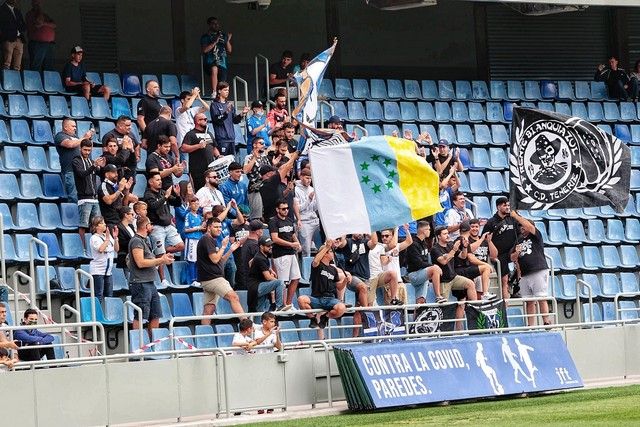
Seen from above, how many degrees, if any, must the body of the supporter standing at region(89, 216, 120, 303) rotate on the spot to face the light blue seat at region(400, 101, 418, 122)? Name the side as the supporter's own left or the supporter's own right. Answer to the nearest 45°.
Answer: approximately 90° to the supporter's own left

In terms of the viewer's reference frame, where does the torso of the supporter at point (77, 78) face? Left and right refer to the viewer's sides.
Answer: facing the viewer and to the right of the viewer

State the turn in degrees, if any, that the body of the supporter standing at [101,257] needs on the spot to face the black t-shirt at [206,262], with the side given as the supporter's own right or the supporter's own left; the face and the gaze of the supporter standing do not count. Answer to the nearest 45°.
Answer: approximately 45° to the supporter's own left

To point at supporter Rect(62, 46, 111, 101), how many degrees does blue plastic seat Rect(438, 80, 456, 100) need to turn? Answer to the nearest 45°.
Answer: approximately 90° to its right

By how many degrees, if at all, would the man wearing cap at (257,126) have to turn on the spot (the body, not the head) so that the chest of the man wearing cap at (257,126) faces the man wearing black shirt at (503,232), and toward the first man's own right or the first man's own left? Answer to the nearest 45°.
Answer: approximately 45° to the first man's own left
